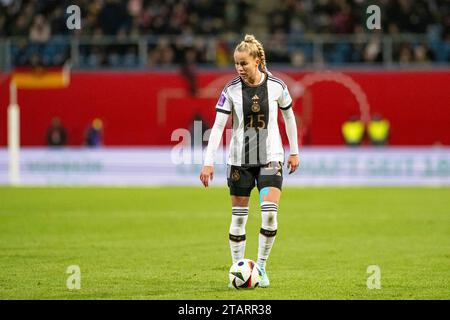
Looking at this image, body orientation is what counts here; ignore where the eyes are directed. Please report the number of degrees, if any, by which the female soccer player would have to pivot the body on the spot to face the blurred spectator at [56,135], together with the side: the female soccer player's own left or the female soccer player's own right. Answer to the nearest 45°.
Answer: approximately 180°

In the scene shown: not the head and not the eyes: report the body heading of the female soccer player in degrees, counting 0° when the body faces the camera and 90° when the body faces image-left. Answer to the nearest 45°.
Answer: approximately 0°

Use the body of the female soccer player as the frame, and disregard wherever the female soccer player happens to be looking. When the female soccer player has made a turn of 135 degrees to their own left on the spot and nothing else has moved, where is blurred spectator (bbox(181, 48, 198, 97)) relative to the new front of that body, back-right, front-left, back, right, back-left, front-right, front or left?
front-left

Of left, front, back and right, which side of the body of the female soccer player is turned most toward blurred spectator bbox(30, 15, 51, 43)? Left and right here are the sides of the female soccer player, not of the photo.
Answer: back

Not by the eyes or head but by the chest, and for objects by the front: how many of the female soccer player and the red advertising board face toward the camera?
2

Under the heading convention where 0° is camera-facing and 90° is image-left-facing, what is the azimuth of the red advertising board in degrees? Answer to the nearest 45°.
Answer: approximately 0°

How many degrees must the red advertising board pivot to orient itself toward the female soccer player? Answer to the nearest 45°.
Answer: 0° — it already faces them

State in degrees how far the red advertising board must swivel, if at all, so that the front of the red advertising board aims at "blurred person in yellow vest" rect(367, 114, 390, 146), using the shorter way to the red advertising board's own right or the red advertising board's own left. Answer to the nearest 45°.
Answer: approximately 90° to the red advertising board's own left

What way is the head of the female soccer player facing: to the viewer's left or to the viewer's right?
to the viewer's left
